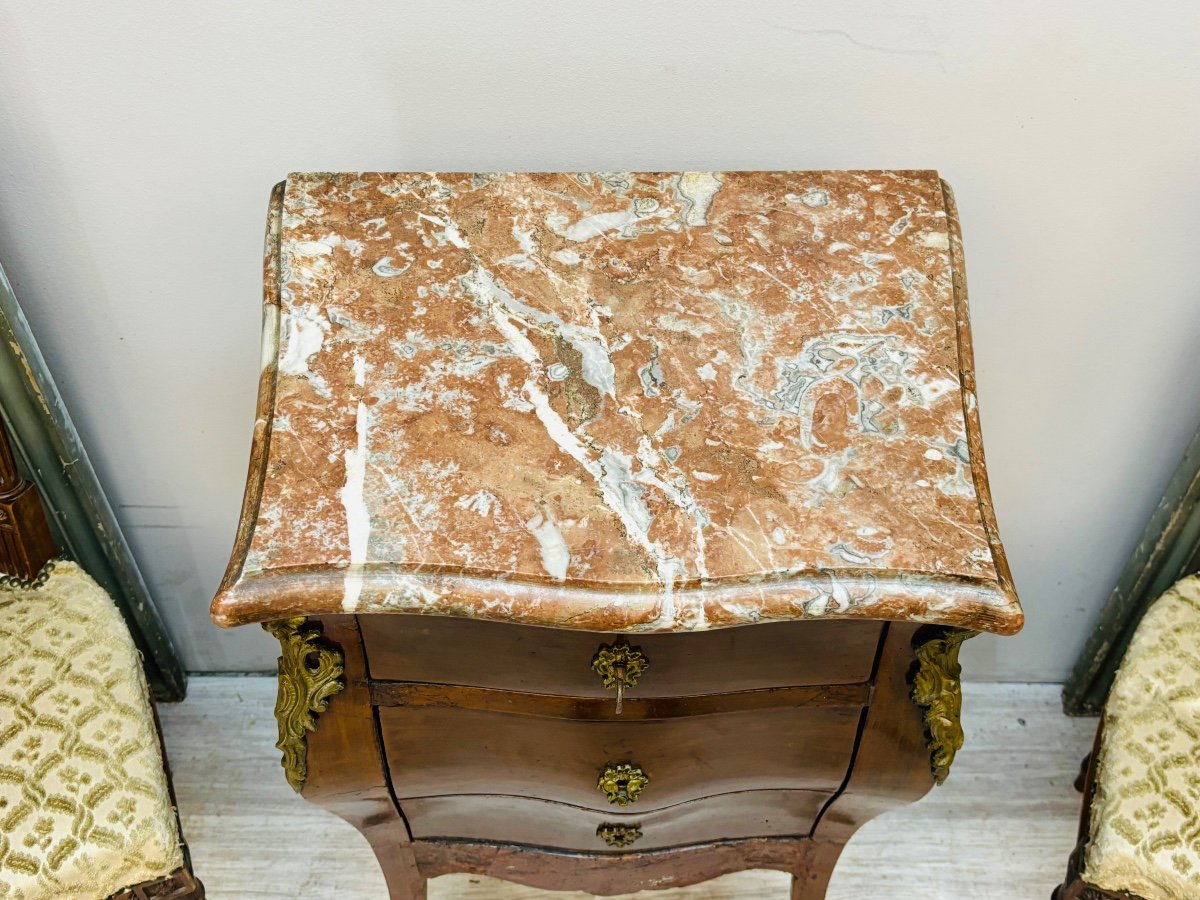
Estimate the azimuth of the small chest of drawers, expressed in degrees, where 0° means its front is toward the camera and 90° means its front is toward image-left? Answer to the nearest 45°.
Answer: approximately 0°
